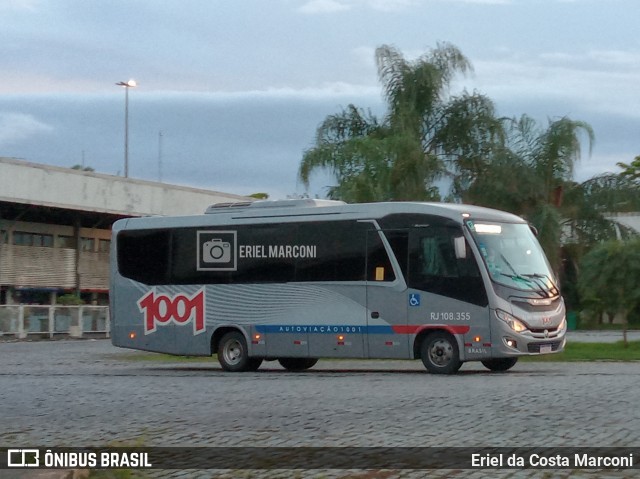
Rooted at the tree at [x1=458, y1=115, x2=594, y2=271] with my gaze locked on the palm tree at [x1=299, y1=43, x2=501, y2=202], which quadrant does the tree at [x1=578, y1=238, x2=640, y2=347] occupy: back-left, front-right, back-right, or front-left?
back-left

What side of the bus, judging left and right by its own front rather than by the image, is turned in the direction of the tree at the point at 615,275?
left

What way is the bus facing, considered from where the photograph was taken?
facing the viewer and to the right of the viewer

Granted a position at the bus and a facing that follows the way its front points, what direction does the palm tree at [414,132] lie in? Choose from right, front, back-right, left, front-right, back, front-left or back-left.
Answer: back-left
